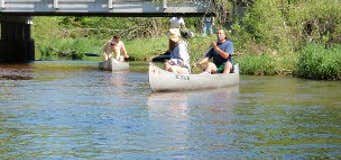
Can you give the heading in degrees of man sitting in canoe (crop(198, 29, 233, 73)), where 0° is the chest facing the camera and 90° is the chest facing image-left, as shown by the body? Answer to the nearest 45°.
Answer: approximately 45°

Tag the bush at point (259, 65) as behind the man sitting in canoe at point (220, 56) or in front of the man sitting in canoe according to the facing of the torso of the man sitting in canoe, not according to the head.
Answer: behind

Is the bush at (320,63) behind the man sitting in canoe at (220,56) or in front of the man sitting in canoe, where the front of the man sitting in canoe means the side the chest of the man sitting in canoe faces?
behind
